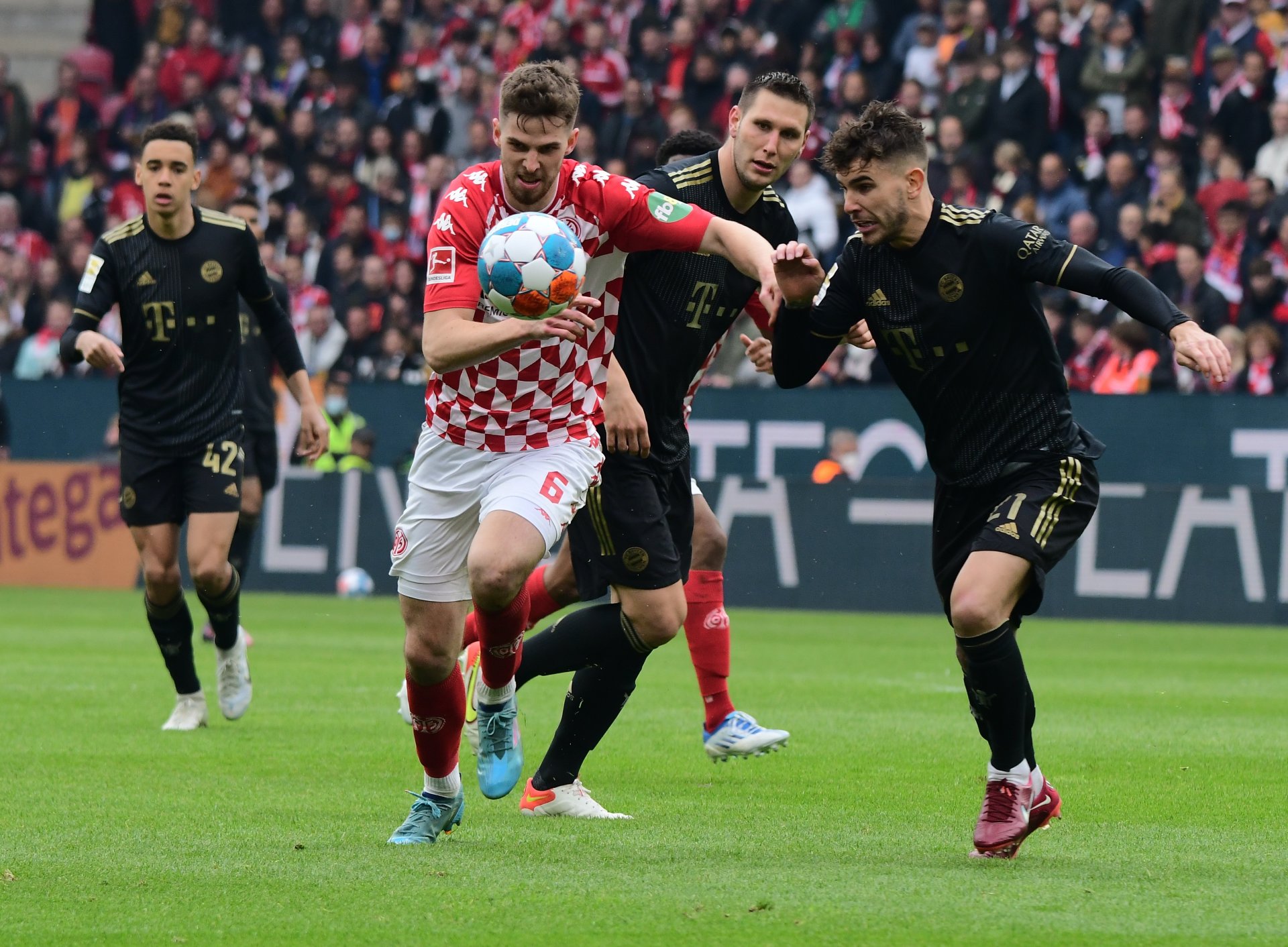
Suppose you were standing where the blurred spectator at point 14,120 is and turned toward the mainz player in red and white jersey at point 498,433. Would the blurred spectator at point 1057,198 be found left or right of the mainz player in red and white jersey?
left

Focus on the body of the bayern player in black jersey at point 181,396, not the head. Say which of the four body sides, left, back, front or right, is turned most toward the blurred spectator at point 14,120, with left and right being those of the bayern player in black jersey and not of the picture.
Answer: back

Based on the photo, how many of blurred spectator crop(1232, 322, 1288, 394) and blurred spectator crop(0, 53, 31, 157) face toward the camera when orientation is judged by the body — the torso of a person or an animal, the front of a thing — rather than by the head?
2

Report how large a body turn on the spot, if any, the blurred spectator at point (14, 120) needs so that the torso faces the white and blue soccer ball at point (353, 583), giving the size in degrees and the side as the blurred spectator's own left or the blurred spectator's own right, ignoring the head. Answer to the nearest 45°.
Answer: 0° — they already face it

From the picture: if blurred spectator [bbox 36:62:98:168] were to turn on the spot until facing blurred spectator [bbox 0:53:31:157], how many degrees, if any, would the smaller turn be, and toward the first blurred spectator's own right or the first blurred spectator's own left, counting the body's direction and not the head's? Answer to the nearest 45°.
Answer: approximately 90° to the first blurred spectator's own right

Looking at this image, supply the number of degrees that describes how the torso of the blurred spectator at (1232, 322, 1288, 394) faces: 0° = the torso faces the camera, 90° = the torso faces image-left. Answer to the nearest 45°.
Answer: approximately 0°

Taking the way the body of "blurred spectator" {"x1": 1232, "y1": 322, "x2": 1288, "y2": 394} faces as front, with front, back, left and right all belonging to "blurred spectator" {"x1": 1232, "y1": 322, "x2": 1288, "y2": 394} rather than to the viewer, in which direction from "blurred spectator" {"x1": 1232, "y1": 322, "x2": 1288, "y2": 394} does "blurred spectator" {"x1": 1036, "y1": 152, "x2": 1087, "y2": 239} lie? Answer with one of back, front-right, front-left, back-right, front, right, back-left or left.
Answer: back-right

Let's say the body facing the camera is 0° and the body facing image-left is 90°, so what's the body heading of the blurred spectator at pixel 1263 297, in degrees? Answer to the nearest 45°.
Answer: approximately 0°
